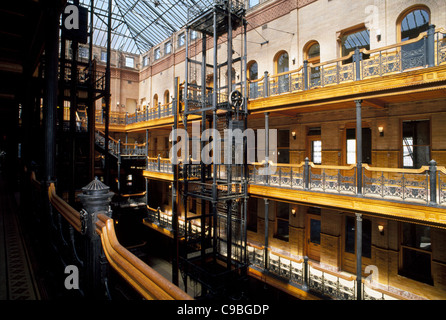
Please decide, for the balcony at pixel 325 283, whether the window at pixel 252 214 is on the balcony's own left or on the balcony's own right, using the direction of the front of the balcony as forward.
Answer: on the balcony's own right

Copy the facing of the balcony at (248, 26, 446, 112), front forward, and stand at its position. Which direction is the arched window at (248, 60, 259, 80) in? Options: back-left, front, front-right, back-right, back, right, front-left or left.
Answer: right

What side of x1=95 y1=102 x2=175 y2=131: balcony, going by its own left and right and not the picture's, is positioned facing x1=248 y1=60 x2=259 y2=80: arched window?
left

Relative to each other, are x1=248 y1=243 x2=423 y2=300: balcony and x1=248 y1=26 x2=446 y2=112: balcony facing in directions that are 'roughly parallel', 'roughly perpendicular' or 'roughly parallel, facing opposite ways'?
roughly parallel

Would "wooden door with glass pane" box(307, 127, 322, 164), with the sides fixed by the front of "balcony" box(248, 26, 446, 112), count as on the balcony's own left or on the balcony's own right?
on the balcony's own right

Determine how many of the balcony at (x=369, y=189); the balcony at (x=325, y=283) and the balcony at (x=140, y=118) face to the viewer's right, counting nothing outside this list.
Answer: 0

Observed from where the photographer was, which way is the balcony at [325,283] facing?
facing the viewer and to the left of the viewer

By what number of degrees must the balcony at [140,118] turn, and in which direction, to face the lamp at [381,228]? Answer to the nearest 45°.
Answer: approximately 90° to its left

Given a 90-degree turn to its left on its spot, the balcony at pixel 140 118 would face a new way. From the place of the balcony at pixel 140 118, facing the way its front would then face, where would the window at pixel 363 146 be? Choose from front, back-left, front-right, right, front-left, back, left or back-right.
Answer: front
